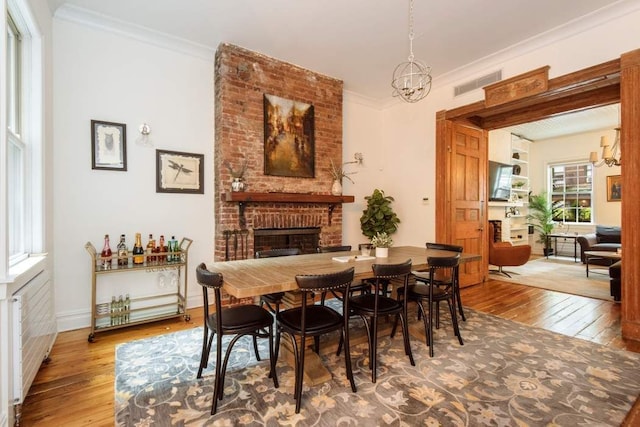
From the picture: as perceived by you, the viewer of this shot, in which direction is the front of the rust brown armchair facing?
facing to the right of the viewer

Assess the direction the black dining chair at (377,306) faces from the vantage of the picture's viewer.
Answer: facing away from the viewer and to the left of the viewer

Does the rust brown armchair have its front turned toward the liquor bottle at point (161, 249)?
no

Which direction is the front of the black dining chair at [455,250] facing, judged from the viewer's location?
facing the viewer and to the left of the viewer

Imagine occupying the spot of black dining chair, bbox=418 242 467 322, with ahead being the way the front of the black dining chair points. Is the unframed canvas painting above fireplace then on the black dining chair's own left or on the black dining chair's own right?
on the black dining chair's own right

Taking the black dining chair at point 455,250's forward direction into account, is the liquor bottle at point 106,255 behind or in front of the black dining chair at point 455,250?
in front

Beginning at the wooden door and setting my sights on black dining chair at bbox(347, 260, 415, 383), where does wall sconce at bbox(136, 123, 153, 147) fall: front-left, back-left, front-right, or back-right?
front-right

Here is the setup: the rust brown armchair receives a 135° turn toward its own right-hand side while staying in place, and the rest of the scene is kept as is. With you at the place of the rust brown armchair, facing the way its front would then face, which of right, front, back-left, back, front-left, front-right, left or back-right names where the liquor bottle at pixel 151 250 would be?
front

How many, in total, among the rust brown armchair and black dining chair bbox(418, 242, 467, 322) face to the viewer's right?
1

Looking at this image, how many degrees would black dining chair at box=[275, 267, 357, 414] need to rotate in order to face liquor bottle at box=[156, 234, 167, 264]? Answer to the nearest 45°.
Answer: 0° — it already faces it

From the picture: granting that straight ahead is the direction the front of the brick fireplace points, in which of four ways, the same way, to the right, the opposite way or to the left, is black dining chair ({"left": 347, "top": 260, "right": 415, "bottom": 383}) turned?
the opposite way

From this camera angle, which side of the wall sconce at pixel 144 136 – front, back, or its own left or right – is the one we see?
front

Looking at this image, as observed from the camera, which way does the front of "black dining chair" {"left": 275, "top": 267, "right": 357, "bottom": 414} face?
facing away from the viewer and to the left of the viewer

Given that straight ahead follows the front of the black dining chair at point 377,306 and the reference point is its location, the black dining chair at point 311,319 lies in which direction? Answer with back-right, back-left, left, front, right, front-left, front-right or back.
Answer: left

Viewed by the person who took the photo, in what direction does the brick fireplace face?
facing the viewer and to the right of the viewer

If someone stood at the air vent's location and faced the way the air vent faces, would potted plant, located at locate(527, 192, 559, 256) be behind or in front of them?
behind

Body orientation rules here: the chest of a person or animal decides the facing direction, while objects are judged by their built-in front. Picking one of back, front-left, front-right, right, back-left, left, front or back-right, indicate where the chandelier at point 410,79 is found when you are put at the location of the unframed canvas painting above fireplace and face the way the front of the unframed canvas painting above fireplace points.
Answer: front
